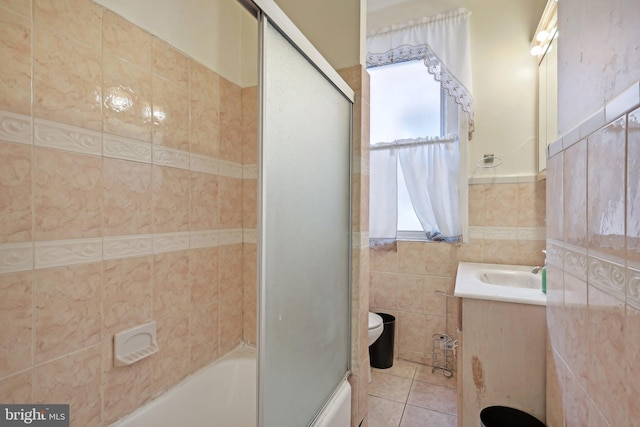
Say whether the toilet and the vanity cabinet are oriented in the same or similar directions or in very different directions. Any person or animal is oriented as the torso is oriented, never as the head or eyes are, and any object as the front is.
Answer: very different directions

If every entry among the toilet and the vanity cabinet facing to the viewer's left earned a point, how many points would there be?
1

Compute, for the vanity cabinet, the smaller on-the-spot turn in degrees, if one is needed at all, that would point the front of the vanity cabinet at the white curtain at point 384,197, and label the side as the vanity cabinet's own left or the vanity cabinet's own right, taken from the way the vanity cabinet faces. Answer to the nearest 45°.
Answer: approximately 45° to the vanity cabinet's own right

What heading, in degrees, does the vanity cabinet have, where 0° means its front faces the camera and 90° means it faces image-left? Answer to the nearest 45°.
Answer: approximately 90°

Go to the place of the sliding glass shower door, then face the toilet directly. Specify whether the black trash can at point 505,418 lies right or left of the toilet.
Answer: right

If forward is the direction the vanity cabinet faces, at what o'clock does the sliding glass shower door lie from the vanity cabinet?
The sliding glass shower door is roughly at 10 o'clock from the vanity cabinet.
